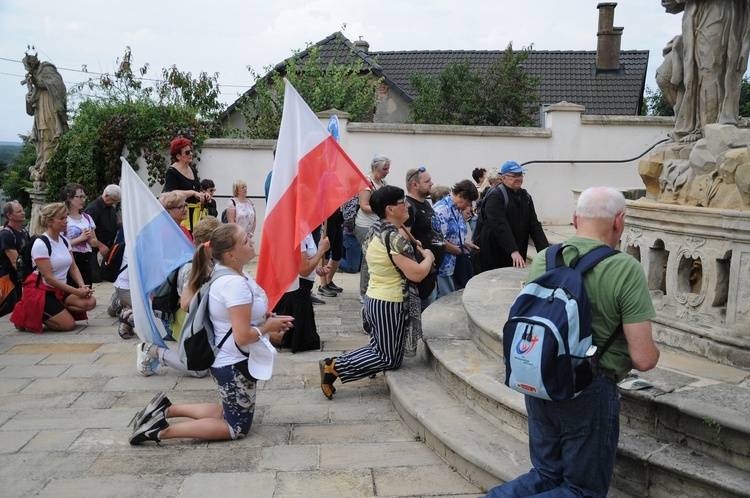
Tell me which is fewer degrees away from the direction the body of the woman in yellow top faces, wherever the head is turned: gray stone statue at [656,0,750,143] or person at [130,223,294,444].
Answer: the gray stone statue

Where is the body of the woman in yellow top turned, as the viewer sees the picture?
to the viewer's right

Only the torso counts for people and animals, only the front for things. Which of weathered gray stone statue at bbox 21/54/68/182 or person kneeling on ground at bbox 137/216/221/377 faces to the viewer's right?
the person kneeling on ground

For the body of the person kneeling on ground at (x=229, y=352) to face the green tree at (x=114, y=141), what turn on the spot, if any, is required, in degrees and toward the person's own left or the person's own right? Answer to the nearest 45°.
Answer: approximately 90° to the person's own left

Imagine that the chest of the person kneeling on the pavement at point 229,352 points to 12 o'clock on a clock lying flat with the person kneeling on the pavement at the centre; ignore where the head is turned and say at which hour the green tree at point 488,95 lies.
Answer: The green tree is roughly at 10 o'clock from the person kneeling on the pavement.

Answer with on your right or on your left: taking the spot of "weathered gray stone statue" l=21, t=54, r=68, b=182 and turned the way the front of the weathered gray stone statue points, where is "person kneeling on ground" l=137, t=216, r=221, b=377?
on your left

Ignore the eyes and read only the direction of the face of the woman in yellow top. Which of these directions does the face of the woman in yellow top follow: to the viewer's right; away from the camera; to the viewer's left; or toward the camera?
to the viewer's right

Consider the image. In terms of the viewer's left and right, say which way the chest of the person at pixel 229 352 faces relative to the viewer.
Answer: facing to the right of the viewer

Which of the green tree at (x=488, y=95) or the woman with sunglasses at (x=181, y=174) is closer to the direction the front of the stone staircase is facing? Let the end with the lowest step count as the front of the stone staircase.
the woman with sunglasses

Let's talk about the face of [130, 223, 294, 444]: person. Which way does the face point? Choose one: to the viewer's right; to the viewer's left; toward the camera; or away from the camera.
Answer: to the viewer's right

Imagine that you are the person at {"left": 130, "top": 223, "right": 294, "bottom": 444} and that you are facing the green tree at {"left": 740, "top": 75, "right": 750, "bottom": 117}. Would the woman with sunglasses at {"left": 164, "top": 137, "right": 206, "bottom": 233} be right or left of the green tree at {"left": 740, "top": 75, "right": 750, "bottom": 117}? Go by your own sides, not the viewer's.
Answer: left

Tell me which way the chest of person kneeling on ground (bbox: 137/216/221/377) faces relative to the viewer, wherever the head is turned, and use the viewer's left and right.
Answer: facing to the right of the viewer

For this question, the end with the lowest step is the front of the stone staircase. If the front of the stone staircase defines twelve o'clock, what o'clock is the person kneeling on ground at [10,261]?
The person kneeling on ground is roughly at 2 o'clock from the stone staircase.

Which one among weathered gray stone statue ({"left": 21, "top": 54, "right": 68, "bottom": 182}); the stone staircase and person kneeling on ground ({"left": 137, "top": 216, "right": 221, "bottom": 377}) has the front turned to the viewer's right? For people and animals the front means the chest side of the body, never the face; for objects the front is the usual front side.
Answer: the person kneeling on ground

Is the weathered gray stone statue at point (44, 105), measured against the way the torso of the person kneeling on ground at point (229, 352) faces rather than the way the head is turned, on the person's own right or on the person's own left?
on the person's own left

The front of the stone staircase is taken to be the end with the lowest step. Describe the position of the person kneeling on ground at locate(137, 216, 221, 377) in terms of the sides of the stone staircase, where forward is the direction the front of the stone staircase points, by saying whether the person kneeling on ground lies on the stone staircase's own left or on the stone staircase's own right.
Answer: on the stone staircase's own right
